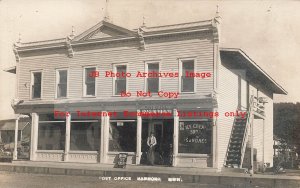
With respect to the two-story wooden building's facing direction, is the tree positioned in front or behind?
behind

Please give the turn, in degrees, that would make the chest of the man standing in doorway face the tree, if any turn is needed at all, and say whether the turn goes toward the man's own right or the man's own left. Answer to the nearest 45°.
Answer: approximately 135° to the man's own left

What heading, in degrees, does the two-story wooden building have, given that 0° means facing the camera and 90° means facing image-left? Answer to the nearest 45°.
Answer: approximately 45°

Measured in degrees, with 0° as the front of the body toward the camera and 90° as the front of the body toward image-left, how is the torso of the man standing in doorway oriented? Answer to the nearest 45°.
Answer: approximately 0°
